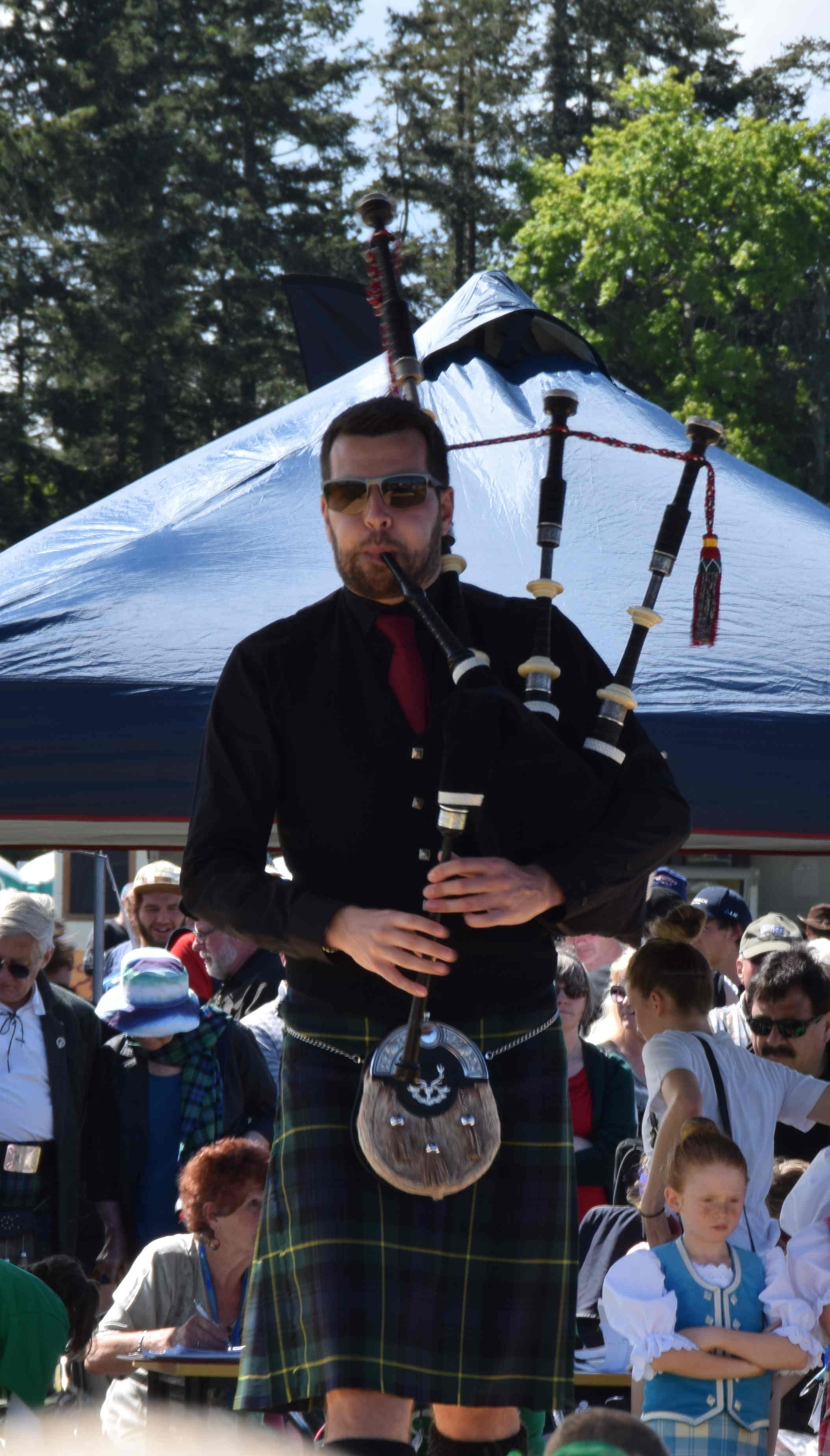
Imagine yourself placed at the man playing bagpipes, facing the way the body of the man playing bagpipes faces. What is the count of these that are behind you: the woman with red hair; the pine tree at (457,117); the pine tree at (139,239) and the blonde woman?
4

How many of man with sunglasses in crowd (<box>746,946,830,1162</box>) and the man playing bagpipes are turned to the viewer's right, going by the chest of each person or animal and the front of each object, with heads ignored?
0

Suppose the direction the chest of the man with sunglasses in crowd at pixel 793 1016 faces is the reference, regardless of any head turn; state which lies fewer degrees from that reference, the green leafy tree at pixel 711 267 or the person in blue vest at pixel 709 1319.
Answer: the person in blue vest

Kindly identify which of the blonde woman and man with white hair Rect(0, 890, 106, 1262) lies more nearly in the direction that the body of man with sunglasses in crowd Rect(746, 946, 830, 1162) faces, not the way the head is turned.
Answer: the man with white hair

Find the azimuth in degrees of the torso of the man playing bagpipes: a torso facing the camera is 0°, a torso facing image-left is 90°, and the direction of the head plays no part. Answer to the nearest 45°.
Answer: approximately 0°

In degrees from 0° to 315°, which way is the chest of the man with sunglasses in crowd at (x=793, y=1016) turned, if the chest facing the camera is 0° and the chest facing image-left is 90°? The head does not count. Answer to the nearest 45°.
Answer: approximately 45°

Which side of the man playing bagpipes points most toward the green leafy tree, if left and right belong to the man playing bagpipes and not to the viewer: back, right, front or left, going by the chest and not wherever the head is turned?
back

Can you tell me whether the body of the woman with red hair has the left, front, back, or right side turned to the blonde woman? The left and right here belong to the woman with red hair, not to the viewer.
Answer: left

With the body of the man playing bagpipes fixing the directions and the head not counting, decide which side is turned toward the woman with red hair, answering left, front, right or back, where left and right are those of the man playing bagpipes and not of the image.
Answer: back

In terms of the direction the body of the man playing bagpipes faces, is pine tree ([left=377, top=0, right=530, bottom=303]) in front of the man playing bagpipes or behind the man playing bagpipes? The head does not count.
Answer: behind
